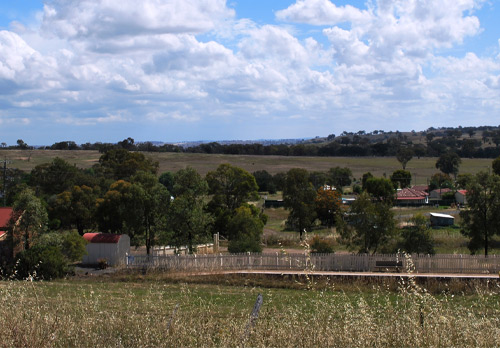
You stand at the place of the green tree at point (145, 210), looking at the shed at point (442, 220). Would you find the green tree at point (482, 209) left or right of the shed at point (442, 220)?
right

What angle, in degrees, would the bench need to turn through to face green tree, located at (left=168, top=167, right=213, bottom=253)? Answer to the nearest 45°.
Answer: approximately 90° to its right

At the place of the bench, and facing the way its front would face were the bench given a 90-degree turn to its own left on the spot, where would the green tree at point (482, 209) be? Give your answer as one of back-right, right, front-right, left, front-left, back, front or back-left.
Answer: front-left

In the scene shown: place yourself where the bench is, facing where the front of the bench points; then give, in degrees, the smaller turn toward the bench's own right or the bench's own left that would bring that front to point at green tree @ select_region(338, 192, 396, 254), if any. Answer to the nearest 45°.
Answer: approximately 180°

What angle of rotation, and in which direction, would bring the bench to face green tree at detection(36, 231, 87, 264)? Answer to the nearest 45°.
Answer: approximately 90° to its right

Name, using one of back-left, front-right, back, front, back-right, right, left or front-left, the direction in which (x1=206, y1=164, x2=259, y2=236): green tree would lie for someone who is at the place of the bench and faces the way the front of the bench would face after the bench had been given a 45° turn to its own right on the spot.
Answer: right

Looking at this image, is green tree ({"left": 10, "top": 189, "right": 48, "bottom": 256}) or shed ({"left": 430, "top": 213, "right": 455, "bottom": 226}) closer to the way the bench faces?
the green tree

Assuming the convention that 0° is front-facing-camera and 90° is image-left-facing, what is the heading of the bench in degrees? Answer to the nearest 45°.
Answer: approximately 0°

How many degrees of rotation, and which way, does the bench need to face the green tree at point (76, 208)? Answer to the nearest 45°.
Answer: approximately 135° to its right

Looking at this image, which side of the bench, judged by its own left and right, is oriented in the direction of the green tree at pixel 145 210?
right

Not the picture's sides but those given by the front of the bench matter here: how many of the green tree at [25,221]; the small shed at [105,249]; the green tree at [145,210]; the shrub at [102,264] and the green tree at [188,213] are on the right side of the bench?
5

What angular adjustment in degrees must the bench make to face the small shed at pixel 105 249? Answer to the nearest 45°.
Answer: approximately 90° to its right

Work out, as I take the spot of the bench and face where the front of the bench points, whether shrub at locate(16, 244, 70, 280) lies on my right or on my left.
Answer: on my right

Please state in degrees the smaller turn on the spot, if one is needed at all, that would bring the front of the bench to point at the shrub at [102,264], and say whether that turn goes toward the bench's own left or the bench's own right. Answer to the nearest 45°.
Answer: approximately 90° to the bench's own right

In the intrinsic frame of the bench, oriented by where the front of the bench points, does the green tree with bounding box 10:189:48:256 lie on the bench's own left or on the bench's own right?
on the bench's own right

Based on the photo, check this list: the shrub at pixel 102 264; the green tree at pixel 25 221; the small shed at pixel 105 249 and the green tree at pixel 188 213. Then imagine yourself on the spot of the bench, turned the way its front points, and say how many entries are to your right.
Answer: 4
